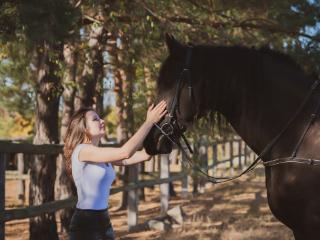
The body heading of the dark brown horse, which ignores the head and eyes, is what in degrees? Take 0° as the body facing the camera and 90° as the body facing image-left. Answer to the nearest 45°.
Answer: approximately 90°

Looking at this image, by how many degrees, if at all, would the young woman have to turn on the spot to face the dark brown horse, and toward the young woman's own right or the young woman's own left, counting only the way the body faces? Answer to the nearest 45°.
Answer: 0° — they already face it

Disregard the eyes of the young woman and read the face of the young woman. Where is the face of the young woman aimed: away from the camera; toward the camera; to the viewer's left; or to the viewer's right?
to the viewer's right

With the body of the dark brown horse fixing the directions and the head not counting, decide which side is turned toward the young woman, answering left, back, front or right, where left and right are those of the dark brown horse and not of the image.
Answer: front

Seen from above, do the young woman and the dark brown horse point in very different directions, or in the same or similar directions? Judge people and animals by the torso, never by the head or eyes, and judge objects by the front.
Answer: very different directions

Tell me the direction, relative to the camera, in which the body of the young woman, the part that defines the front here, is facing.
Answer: to the viewer's right

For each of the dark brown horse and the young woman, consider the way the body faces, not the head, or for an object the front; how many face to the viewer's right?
1
